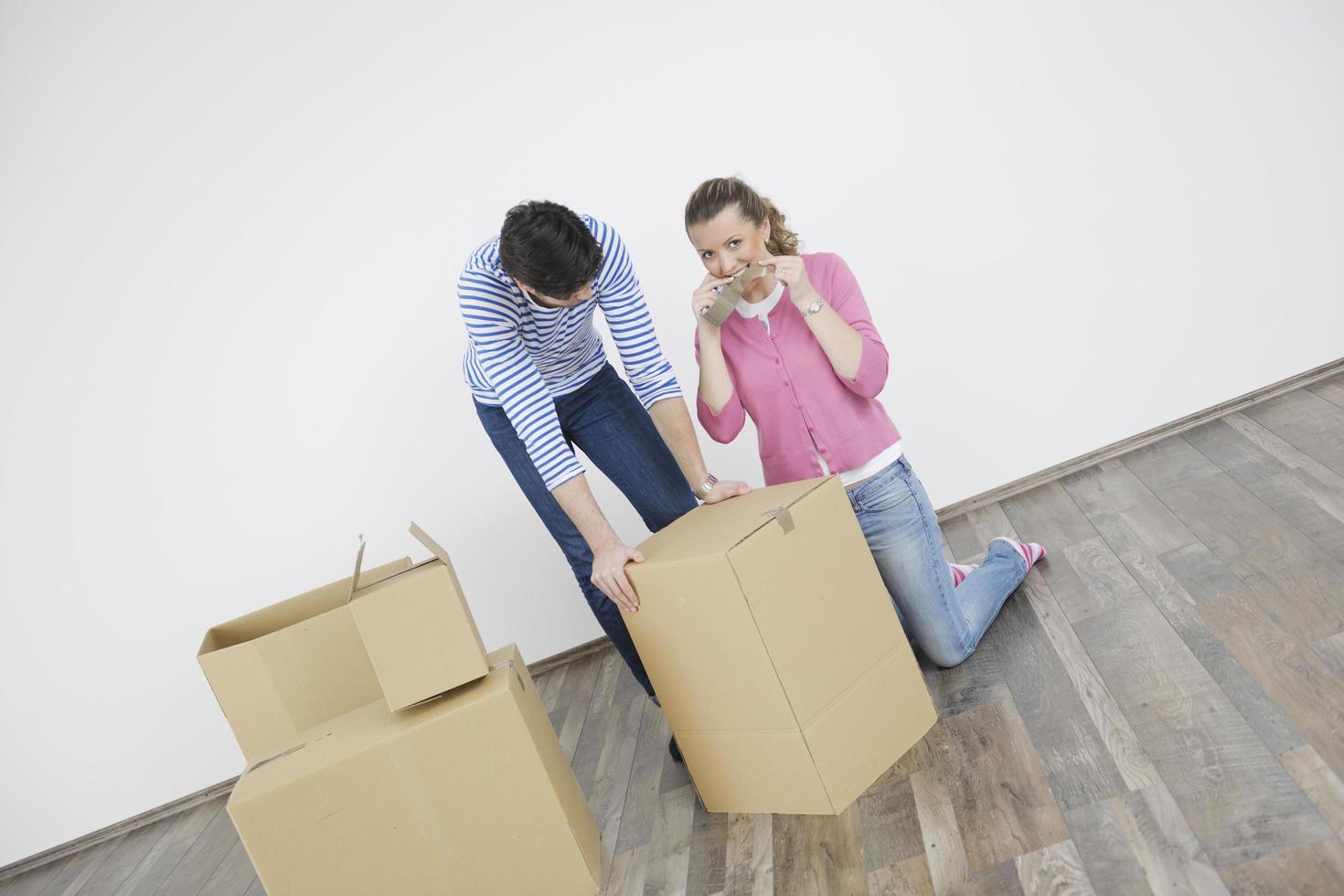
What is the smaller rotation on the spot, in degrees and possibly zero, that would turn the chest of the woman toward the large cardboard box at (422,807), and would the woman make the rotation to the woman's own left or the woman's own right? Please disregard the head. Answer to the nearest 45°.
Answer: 0° — they already face it

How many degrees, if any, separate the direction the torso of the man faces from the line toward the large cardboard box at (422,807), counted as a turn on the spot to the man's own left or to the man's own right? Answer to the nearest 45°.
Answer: approximately 90° to the man's own right

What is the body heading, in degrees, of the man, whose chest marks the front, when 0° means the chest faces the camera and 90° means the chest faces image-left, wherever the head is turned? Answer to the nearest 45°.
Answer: approximately 315°

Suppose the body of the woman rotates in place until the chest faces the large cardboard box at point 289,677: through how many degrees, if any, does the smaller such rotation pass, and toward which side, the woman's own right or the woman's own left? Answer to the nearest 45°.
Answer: approximately 45° to the woman's own right
